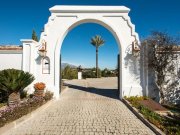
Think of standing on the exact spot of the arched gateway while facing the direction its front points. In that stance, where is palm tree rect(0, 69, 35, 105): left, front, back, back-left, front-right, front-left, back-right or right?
front-right

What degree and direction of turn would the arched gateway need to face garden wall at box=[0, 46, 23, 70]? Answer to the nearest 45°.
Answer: approximately 90° to its right

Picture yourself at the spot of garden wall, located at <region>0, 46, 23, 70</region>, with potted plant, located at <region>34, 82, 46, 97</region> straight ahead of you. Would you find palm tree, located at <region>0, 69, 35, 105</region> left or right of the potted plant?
right

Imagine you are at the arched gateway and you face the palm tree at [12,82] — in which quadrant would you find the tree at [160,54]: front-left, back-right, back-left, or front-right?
back-left

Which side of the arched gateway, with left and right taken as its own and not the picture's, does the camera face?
front

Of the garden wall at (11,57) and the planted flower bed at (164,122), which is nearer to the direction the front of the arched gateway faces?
the planted flower bed

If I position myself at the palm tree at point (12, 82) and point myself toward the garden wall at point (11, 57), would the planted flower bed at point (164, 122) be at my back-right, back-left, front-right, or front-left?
back-right

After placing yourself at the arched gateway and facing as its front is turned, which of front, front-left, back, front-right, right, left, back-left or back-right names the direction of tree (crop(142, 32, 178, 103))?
left

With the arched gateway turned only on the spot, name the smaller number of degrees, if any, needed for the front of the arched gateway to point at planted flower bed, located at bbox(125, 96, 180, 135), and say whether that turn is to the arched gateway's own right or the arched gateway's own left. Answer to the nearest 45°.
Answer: approximately 45° to the arched gateway's own left

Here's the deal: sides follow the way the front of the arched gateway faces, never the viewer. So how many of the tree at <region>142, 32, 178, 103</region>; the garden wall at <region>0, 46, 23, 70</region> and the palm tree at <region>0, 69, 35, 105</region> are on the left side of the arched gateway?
1
